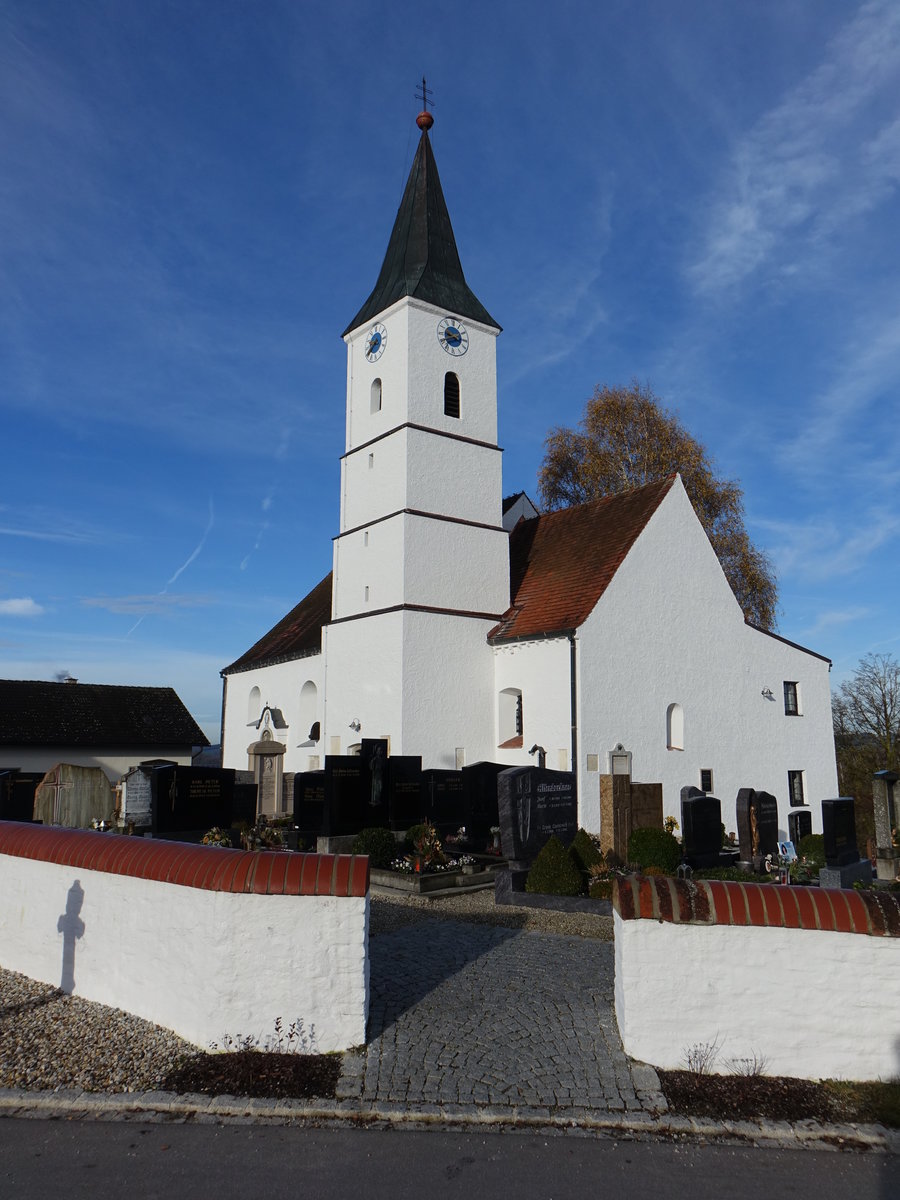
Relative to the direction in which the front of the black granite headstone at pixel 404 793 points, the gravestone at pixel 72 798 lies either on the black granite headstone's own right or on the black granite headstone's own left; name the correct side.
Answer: on the black granite headstone's own right

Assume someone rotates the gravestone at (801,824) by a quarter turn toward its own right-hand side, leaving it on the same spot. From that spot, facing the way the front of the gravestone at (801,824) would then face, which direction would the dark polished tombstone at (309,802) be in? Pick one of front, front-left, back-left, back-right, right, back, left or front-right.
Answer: front

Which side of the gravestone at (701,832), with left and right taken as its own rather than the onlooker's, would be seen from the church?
back

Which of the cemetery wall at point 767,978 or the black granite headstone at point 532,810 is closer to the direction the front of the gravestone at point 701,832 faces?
the cemetery wall

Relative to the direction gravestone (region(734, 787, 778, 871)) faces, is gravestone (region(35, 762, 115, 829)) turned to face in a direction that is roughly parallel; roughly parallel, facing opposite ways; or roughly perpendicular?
roughly parallel

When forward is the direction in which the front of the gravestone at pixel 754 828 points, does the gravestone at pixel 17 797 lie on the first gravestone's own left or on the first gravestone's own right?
on the first gravestone's own right

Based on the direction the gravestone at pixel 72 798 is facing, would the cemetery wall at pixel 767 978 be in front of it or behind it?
in front

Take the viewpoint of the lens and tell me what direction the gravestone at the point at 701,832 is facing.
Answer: facing the viewer and to the right of the viewer

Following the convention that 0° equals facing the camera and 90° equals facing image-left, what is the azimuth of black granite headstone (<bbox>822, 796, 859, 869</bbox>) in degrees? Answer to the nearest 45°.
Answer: approximately 315°

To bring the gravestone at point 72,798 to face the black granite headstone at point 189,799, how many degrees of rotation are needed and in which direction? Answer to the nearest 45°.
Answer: approximately 45° to its left

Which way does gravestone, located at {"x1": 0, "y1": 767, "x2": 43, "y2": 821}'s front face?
toward the camera

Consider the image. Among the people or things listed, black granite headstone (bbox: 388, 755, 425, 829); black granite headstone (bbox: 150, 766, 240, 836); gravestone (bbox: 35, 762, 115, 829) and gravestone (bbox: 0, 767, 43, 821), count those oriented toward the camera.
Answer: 4

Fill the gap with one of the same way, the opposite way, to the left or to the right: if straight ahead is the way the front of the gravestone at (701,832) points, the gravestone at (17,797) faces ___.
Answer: the same way

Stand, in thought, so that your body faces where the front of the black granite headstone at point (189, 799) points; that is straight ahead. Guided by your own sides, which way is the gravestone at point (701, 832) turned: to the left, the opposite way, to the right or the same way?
the same way

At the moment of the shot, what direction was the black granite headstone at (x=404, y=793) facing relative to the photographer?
facing the viewer

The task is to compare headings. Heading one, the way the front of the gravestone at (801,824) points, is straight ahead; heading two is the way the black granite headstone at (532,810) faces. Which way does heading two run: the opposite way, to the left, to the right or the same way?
the same way

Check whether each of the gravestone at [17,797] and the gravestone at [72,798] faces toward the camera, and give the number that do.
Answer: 2
